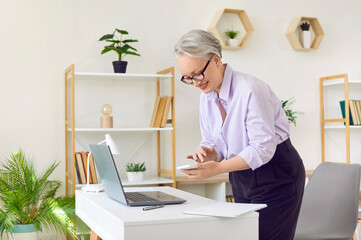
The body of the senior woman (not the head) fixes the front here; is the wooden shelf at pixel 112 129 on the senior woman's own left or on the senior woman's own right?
on the senior woman's own right

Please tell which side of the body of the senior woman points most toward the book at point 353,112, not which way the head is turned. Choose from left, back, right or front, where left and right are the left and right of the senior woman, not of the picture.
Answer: back

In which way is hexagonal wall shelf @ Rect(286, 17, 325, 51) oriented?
toward the camera

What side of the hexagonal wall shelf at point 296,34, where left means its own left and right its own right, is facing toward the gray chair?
front

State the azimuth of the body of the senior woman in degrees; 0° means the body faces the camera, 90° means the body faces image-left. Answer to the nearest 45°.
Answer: approximately 45°

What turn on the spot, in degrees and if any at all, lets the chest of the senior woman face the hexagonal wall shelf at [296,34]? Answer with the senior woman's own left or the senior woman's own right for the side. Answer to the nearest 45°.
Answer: approximately 135° to the senior woman's own right

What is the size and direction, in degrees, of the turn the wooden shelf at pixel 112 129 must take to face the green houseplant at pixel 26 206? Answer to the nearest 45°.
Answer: approximately 45° to its right

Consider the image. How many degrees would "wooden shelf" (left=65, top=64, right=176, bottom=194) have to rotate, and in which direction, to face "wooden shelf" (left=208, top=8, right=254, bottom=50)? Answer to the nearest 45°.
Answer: approximately 90° to its left

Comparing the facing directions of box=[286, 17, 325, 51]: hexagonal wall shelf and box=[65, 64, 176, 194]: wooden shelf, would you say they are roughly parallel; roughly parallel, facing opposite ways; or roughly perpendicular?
roughly parallel

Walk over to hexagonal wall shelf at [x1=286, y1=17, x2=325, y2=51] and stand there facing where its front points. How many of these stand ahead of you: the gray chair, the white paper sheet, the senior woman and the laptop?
4

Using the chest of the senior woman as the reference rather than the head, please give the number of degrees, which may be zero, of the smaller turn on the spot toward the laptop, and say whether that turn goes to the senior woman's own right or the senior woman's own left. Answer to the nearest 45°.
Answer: approximately 45° to the senior woman's own right

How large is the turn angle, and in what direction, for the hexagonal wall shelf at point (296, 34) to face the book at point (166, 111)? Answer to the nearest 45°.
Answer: approximately 45° to its right

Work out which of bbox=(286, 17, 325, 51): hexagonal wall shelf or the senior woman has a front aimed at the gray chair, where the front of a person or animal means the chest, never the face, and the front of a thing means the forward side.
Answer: the hexagonal wall shelf

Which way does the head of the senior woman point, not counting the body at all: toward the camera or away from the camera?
toward the camera

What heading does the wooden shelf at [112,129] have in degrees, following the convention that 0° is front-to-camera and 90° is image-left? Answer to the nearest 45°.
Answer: approximately 0°

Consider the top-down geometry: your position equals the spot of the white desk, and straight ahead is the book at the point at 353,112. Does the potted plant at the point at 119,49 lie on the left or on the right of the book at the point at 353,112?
left
